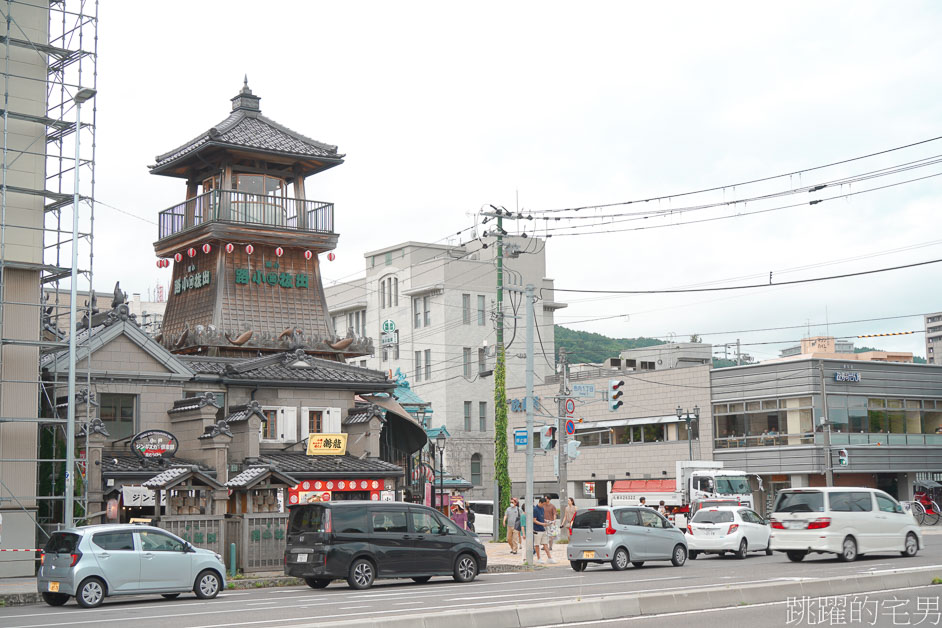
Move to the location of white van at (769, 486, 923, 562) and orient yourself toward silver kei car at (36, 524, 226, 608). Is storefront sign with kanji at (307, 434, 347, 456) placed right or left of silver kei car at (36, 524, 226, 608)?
right

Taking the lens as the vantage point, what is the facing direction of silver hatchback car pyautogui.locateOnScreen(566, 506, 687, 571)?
facing away from the viewer and to the right of the viewer

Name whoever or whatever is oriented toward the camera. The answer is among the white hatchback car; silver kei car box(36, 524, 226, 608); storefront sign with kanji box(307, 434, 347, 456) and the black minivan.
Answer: the storefront sign with kanji

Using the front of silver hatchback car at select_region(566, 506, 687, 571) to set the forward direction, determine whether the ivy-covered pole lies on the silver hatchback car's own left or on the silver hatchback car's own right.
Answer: on the silver hatchback car's own left

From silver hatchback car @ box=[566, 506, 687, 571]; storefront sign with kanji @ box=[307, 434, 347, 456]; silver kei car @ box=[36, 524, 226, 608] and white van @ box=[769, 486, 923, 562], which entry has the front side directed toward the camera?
the storefront sign with kanji

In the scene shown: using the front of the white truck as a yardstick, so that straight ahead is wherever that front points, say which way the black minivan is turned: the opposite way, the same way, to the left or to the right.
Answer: to the left

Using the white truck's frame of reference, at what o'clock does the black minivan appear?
The black minivan is roughly at 2 o'clock from the white truck.

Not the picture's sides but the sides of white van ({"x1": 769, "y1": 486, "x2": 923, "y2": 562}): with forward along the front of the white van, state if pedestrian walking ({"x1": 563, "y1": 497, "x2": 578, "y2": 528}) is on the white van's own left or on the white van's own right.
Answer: on the white van's own left

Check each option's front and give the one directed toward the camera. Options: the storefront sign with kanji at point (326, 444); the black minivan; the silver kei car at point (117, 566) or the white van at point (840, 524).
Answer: the storefront sign with kanji

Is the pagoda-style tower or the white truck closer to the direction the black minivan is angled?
the white truck
